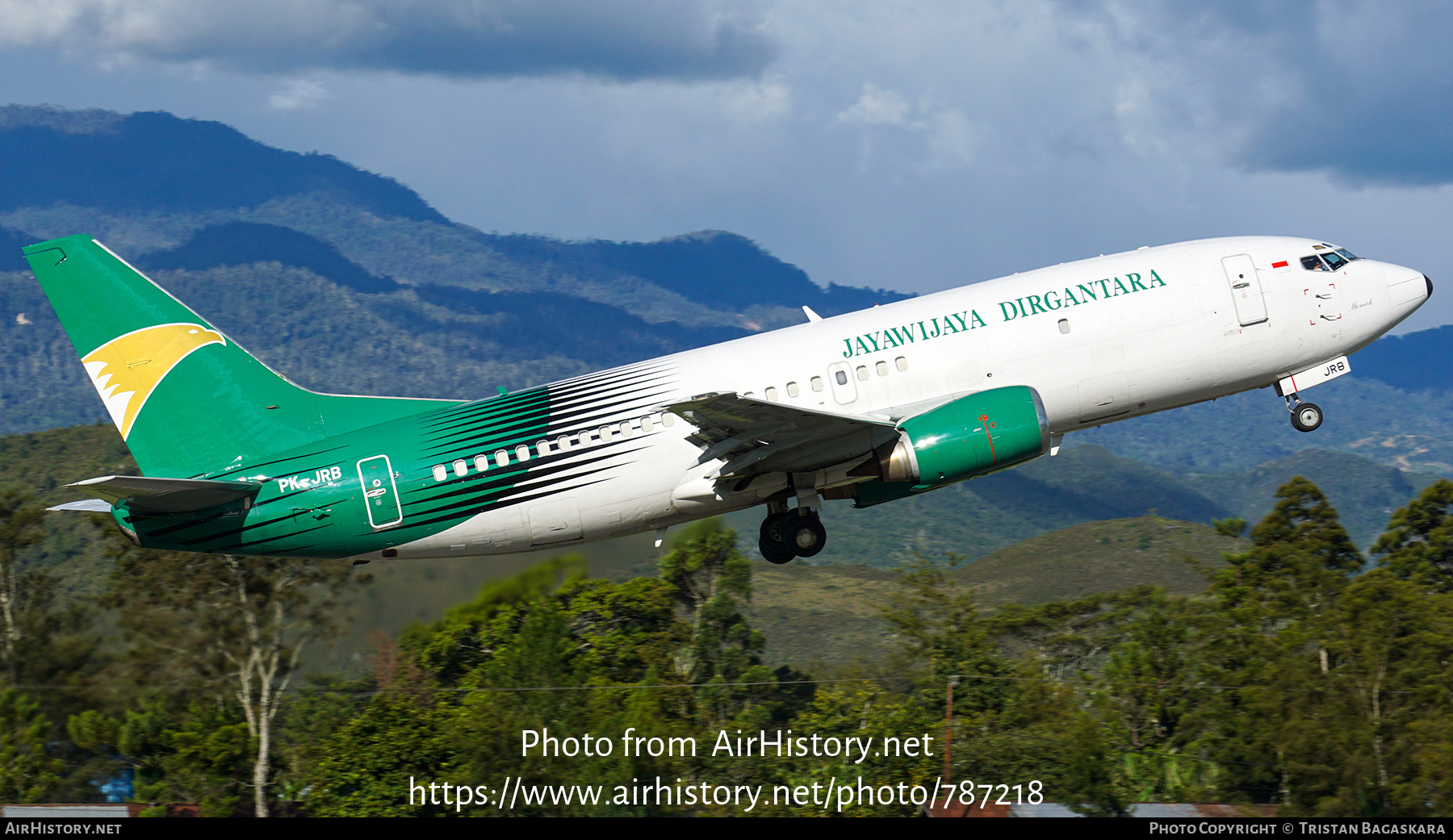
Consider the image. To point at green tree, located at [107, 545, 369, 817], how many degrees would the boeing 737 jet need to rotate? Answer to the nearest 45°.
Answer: approximately 135° to its left

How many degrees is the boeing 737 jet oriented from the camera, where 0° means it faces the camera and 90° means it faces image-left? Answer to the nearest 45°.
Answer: approximately 270°
